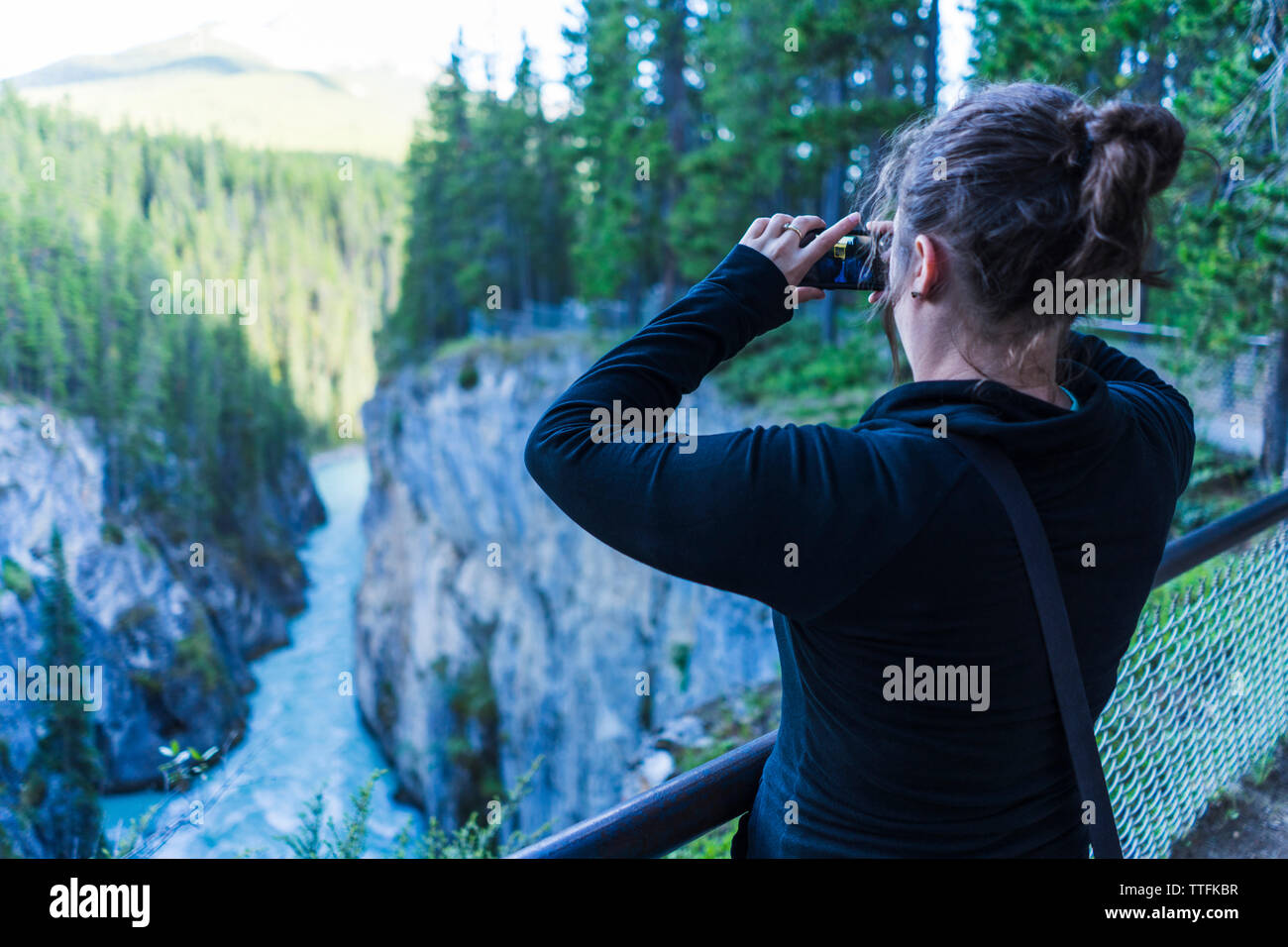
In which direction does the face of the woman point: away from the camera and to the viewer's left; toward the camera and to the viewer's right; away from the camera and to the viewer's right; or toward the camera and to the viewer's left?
away from the camera and to the viewer's left

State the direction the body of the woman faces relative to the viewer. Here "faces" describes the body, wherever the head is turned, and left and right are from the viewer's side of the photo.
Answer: facing away from the viewer and to the left of the viewer

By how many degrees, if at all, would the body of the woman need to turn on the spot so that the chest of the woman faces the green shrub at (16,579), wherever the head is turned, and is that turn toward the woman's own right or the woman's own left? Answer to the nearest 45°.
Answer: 0° — they already face it

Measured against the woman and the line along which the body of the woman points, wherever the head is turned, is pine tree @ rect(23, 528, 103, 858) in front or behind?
in front
